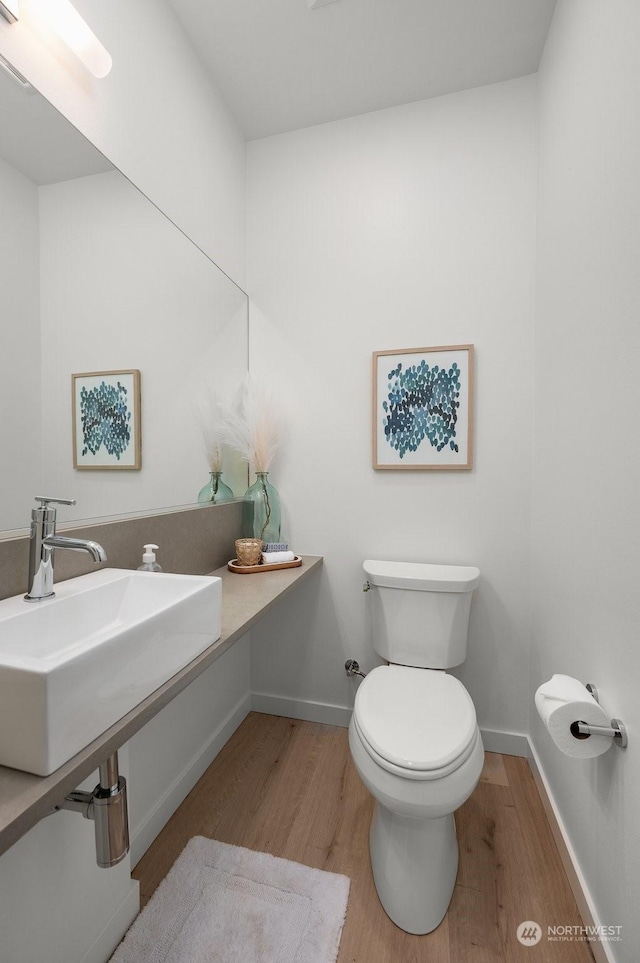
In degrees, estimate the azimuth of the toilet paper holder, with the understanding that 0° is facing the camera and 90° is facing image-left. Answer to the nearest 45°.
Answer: approximately 45°

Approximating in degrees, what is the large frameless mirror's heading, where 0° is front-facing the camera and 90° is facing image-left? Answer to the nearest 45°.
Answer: approximately 315°

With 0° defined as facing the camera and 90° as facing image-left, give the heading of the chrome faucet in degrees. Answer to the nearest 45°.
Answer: approximately 315°

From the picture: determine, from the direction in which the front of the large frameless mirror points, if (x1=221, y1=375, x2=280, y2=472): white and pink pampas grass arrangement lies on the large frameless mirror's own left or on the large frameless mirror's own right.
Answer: on the large frameless mirror's own left

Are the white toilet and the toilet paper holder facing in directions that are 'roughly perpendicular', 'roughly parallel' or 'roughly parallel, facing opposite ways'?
roughly perpendicular
